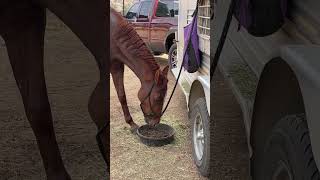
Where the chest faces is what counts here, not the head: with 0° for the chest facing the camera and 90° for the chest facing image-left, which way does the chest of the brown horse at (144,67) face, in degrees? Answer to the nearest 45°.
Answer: approximately 270°
